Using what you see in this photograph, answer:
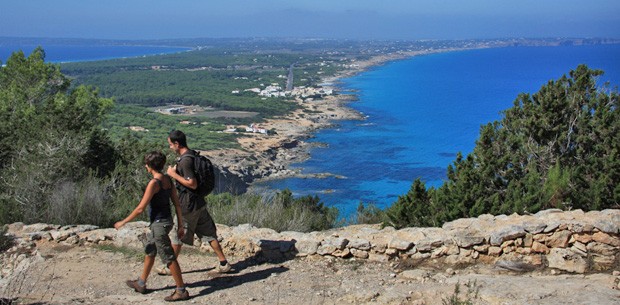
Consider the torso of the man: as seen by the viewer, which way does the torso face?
to the viewer's left

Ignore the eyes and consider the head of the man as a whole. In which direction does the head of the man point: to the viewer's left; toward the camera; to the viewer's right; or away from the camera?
to the viewer's left

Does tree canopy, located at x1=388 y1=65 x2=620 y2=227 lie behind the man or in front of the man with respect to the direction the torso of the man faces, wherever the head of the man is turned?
behind

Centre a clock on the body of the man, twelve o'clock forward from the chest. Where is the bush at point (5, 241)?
The bush is roughly at 1 o'clock from the man.

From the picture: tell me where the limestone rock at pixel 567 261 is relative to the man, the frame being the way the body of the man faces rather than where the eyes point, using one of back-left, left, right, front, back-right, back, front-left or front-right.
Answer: back
